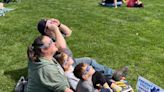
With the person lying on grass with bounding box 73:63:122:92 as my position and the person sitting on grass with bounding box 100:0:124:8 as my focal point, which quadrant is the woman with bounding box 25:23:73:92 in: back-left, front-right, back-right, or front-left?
back-left

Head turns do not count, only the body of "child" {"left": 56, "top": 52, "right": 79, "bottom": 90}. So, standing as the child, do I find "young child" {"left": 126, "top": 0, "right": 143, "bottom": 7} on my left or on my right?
on my left

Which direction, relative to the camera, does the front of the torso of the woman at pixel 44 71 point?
to the viewer's right

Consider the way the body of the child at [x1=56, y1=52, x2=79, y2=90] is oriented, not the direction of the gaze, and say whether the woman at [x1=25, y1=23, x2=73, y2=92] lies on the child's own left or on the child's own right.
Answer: on the child's own right

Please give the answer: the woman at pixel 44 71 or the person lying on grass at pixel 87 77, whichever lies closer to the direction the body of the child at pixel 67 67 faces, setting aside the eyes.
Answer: the person lying on grass

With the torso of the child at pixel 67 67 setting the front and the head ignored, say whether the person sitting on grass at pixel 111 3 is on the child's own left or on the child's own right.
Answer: on the child's own left

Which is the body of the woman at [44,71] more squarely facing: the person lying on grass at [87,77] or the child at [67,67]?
the person lying on grass
